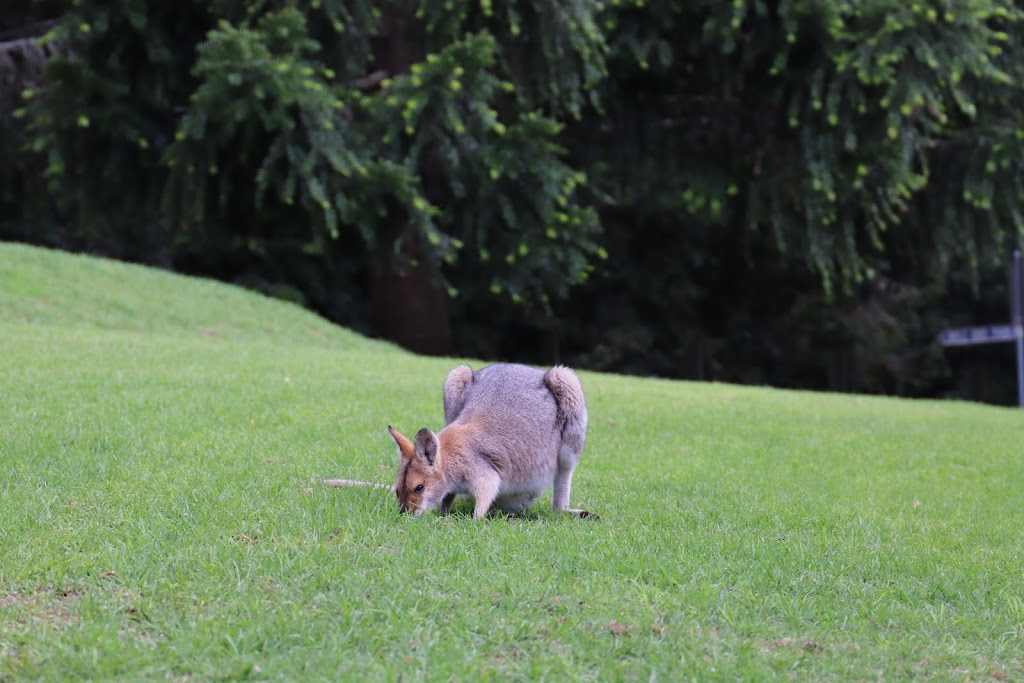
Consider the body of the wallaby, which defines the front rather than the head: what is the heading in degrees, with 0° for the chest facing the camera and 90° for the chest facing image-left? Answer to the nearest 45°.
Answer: approximately 45°
